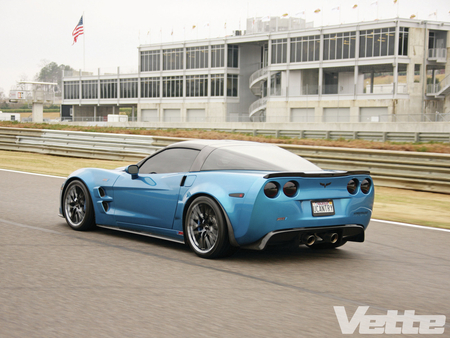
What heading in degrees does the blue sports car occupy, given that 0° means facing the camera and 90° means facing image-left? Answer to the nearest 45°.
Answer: approximately 135°
